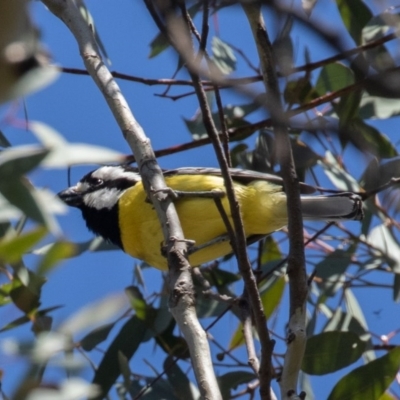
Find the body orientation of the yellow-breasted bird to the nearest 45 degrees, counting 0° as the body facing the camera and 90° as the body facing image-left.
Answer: approximately 90°

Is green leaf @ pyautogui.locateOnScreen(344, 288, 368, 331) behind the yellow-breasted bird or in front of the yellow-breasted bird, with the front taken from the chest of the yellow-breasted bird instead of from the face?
behind
